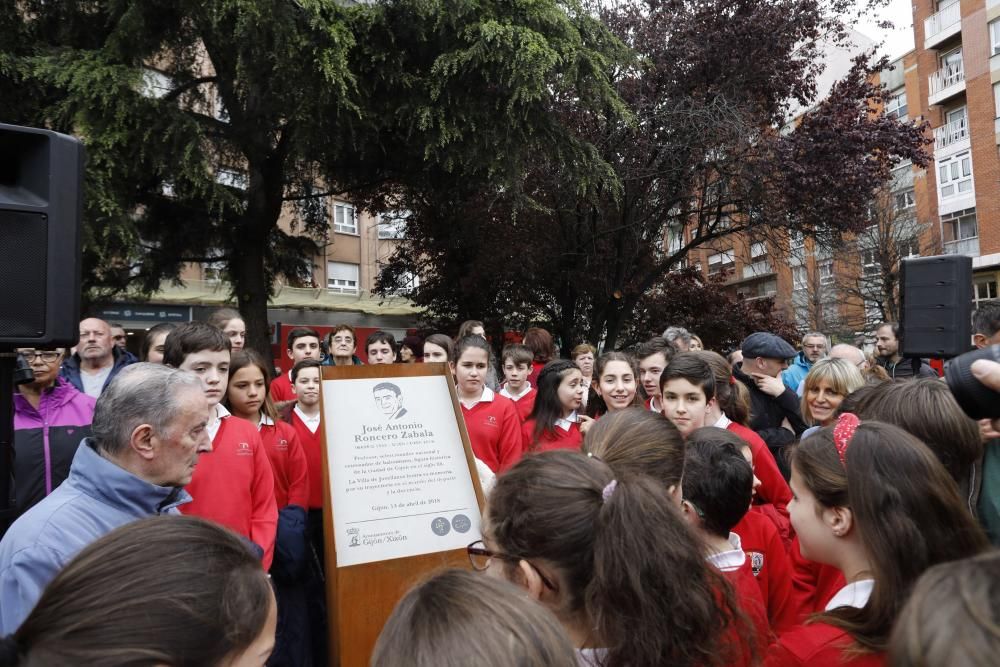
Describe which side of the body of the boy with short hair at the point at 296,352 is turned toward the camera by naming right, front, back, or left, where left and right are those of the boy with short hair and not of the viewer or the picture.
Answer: front

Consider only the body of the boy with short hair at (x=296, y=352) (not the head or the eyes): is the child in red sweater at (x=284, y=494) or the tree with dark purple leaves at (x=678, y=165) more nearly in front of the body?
the child in red sweater

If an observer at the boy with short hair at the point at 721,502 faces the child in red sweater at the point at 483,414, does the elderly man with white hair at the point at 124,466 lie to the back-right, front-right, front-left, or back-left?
front-left

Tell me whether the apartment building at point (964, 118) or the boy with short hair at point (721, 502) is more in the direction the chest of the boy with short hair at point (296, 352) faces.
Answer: the boy with short hair

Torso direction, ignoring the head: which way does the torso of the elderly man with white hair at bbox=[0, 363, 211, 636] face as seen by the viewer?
to the viewer's right

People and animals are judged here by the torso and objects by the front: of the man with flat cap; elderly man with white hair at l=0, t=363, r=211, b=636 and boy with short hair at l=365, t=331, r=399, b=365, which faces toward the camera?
the boy with short hair

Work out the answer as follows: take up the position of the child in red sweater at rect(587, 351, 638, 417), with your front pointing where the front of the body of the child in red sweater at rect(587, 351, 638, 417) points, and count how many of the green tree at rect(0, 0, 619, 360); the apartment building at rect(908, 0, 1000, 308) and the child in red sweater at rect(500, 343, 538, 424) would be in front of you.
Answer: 0

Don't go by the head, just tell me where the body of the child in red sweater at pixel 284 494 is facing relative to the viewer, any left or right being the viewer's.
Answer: facing the viewer and to the right of the viewer

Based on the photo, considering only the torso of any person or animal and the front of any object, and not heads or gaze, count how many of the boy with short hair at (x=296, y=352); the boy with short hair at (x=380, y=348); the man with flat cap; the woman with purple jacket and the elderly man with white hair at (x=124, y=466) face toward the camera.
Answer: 3

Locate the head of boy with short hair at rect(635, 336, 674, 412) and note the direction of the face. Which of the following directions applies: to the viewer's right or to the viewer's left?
to the viewer's left

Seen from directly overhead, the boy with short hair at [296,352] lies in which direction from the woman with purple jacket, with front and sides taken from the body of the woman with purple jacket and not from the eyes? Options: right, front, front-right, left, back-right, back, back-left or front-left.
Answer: back-left

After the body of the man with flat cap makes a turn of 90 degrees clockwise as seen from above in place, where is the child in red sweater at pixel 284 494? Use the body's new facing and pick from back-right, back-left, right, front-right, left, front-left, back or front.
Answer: front-right

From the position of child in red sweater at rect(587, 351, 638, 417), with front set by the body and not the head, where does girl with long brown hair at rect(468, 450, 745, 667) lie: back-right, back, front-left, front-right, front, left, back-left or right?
front

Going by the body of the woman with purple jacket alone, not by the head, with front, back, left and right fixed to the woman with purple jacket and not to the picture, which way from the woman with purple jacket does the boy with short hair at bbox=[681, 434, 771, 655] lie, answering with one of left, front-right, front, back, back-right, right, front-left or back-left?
front-left

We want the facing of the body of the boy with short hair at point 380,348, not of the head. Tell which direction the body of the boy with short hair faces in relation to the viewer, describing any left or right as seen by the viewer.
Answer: facing the viewer

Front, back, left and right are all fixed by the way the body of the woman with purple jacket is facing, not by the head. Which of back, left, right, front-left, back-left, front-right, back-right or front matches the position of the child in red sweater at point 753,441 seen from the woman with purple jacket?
front-left

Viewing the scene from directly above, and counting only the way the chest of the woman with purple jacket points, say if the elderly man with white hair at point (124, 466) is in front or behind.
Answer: in front

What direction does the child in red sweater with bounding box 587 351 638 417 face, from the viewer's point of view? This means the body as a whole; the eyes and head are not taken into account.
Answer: toward the camera

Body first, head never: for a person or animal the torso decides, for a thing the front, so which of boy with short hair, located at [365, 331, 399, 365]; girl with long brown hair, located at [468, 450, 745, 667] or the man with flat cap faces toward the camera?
the boy with short hair

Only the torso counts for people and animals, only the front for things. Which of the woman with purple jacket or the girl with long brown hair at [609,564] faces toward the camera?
the woman with purple jacket

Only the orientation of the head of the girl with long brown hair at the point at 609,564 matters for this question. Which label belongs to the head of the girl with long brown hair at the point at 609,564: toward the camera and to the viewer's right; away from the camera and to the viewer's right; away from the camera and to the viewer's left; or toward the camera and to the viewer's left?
away from the camera and to the viewer's left

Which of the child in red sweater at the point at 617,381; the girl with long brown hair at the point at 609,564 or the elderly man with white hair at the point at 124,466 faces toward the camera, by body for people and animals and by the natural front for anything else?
the child in red sweater

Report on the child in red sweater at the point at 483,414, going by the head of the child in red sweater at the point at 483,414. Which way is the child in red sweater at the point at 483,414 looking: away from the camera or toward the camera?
toward the camera
